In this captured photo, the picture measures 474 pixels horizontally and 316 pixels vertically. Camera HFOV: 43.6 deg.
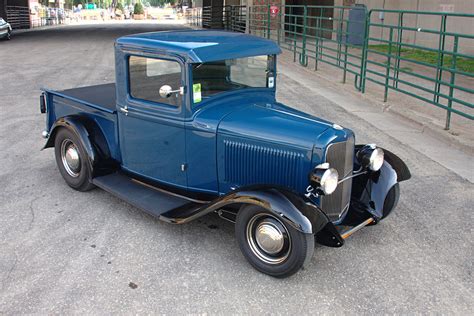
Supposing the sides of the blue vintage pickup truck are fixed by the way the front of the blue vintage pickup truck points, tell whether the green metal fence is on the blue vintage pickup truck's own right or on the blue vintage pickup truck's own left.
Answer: on the blue vintage pickup truck's own left

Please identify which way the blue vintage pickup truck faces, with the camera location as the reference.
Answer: facing the viewer and to the right of the viewer
